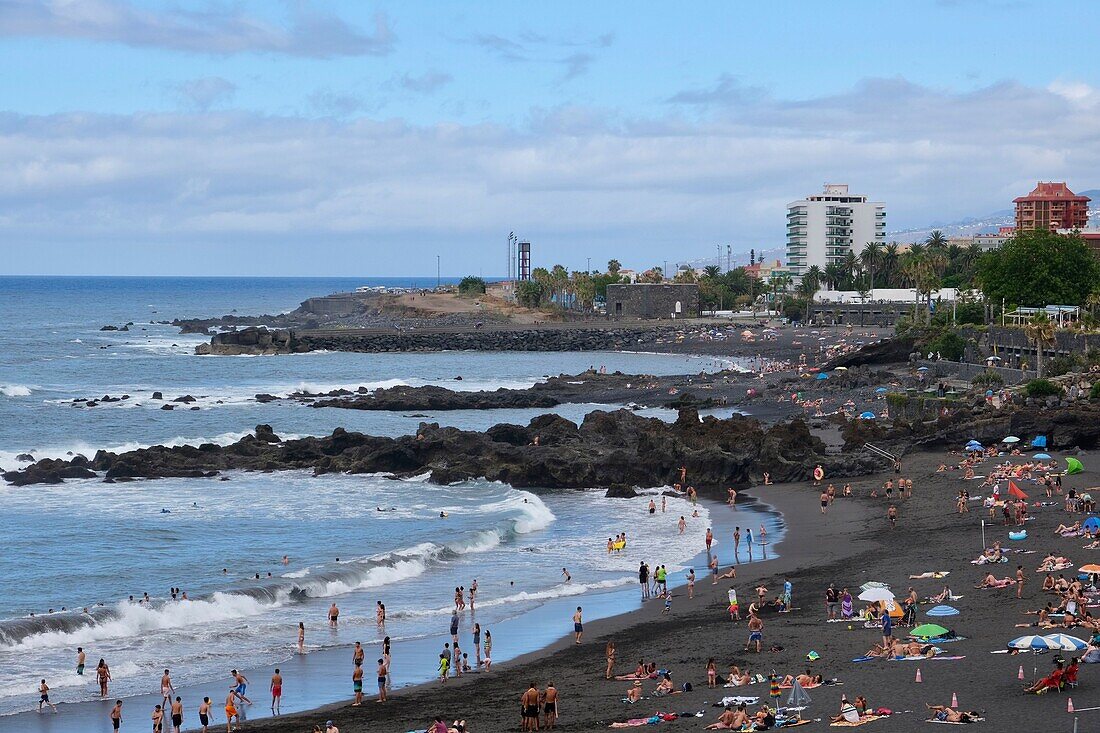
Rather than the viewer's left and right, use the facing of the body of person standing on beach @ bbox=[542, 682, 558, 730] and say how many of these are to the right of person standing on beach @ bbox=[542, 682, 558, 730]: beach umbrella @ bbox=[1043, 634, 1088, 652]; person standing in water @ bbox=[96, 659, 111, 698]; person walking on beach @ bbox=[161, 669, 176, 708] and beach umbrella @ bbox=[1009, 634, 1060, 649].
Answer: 2
